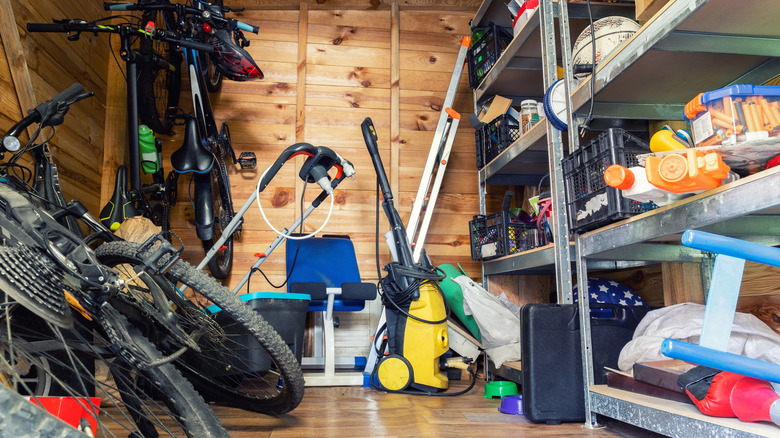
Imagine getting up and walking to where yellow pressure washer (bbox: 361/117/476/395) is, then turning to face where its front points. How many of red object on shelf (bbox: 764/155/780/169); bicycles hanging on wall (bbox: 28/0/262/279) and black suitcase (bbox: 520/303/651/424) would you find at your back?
1

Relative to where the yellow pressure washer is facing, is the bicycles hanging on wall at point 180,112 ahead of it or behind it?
behind

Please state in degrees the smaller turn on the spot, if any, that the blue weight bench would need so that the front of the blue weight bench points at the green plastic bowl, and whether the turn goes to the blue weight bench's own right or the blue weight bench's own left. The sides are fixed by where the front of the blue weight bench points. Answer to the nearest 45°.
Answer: approximately 45° to the blue weight bench's own left

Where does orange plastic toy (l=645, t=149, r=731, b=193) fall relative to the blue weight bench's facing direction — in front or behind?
in front

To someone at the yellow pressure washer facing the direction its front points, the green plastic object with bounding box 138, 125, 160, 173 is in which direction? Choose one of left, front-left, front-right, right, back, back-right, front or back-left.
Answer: back

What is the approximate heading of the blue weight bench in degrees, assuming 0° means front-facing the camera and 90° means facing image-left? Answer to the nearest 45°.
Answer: approximately 0°
